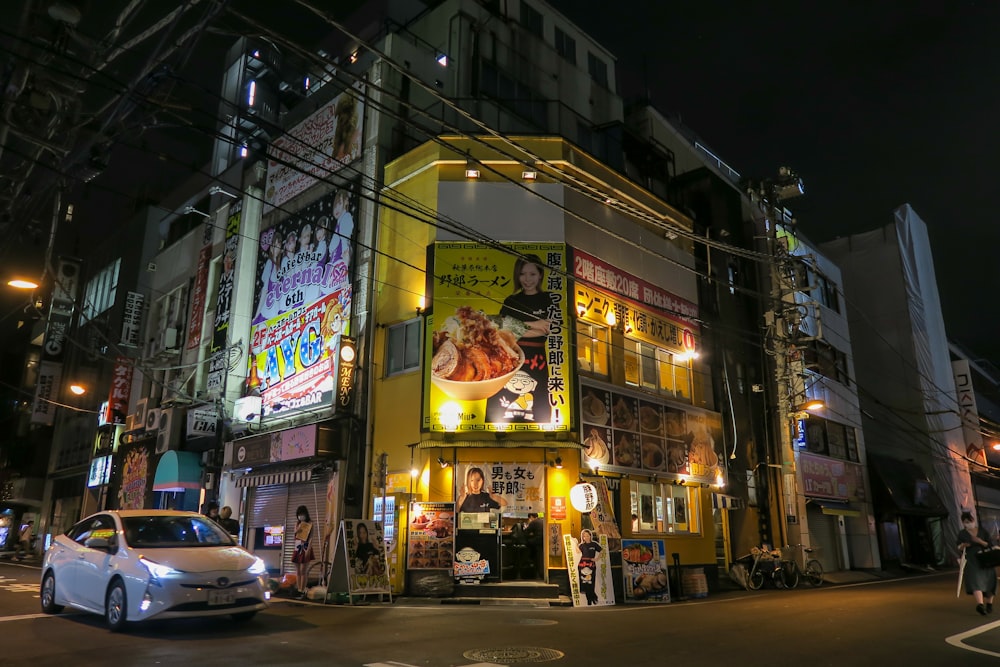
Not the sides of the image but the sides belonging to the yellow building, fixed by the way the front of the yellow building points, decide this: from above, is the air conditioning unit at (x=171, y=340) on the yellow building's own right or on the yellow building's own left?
on the yellow building's own right

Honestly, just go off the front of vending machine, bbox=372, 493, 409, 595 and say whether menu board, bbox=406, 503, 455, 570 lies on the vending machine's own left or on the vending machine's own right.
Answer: on the vending machine's own left

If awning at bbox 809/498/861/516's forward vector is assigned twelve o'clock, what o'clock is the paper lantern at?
The paper lantern is roughly at 2 o'clock from the awning.

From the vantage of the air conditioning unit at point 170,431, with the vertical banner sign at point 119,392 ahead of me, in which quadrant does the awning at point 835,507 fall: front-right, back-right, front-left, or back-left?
back-right

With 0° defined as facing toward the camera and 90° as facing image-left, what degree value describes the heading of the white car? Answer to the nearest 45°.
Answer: approximately 315°

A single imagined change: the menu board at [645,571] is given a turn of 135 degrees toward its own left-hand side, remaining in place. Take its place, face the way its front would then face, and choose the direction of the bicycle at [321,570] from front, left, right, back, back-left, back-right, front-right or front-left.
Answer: back-left

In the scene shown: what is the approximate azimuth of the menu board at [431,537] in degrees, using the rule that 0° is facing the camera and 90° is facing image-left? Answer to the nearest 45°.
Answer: approximately 0°

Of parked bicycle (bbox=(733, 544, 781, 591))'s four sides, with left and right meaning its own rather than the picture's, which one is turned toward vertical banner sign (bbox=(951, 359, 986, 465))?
back
